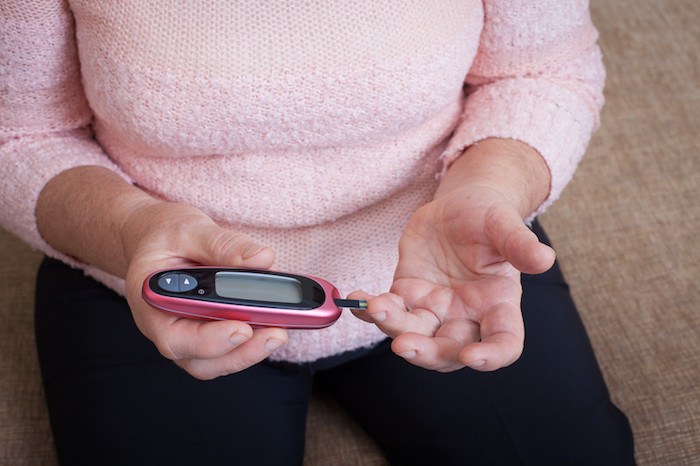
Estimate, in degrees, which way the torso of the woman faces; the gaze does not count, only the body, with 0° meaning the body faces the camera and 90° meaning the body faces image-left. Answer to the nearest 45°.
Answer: approximately 0°
